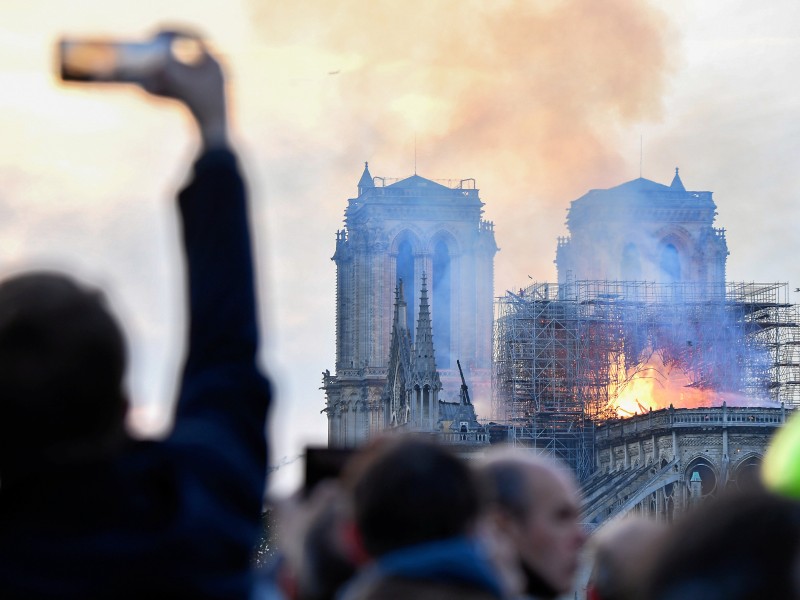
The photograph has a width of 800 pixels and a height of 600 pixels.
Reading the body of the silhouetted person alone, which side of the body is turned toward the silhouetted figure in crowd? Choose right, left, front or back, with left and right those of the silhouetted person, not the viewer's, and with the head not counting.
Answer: front

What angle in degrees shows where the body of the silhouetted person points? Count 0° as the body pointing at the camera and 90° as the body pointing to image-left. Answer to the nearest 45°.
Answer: approximately 180°
